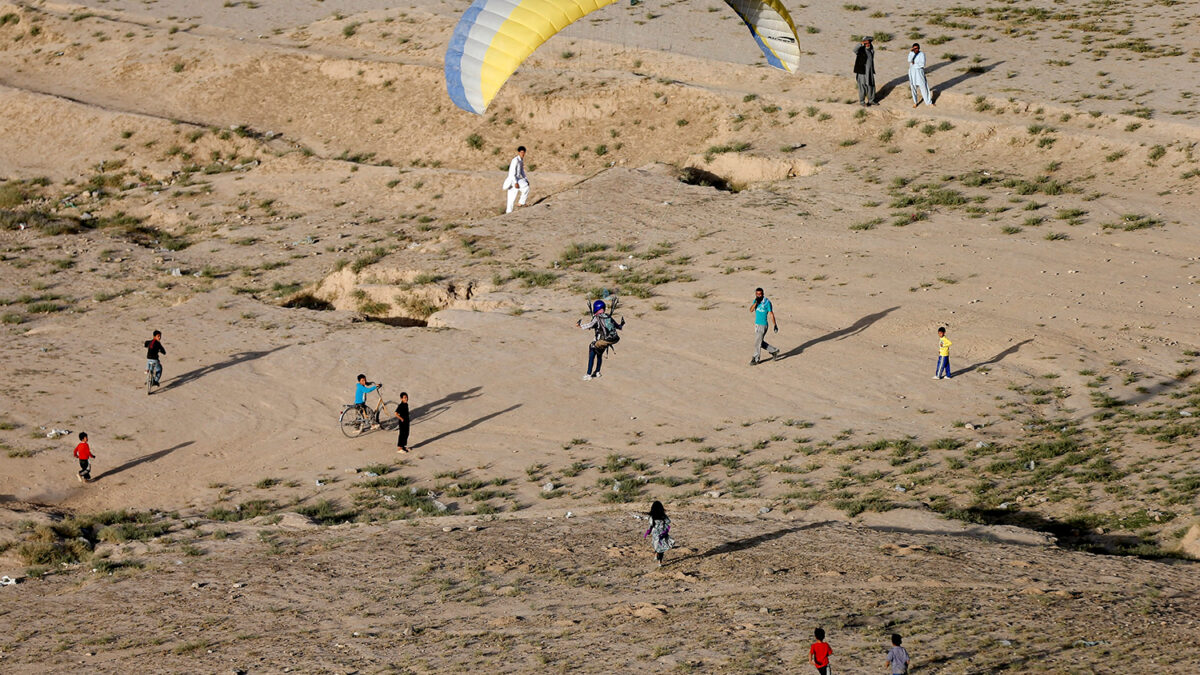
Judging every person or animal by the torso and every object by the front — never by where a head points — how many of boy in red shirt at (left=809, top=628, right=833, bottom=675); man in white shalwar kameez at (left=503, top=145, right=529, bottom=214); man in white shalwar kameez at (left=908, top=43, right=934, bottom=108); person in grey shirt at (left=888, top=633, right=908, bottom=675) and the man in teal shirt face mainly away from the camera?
2

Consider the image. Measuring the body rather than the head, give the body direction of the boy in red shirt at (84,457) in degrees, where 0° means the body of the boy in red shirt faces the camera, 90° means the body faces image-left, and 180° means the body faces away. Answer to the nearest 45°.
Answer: approximately 225°

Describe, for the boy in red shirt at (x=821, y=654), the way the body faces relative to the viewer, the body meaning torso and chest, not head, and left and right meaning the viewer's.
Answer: facing away from the viewer

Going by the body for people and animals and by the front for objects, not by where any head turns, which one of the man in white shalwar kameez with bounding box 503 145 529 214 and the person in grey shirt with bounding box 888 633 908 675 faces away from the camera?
the person in grey shirt

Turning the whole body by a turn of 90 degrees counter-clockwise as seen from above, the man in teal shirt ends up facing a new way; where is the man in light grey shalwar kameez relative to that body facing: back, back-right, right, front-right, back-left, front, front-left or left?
back-left

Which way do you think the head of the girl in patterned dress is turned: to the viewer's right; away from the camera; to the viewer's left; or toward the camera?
away from the camera

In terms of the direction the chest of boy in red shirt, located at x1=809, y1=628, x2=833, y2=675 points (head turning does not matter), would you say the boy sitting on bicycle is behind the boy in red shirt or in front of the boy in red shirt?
in front

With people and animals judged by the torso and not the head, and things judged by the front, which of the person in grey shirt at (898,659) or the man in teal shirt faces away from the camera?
the person in grey shirt

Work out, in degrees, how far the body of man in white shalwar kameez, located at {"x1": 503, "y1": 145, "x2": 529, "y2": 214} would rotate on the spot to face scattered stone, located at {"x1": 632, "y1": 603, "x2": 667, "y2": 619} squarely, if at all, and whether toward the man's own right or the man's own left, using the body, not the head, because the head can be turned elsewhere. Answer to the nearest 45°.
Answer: approximately 45° to the man's own right

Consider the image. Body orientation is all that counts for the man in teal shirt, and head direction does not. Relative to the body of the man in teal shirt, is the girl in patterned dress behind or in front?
in front

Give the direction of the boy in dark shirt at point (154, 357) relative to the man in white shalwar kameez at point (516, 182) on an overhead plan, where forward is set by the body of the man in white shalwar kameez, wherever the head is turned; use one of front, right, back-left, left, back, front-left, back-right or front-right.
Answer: right

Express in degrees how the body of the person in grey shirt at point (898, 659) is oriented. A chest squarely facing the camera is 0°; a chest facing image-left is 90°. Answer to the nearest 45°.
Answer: approximately 180°

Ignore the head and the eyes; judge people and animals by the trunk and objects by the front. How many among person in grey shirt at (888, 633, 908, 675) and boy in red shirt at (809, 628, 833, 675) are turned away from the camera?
2
